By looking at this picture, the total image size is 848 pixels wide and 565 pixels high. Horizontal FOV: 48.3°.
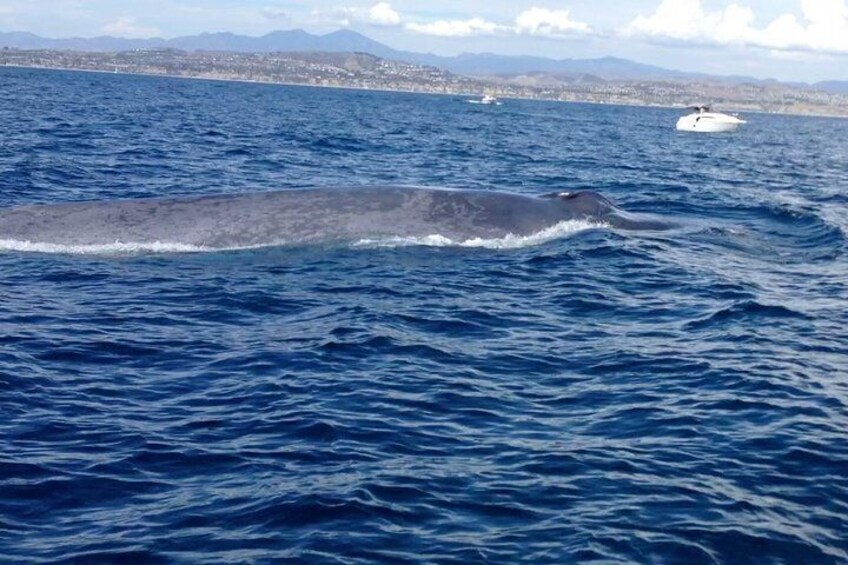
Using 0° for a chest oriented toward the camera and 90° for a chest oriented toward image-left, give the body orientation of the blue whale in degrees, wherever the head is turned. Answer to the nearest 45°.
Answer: approximately 270°
